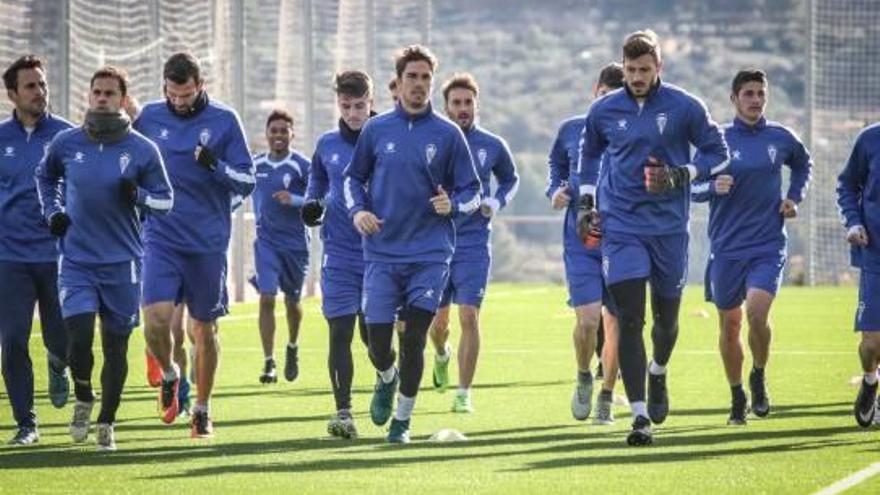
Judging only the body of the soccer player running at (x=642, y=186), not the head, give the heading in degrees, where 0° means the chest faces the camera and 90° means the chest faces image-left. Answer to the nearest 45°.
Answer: approximately 0°

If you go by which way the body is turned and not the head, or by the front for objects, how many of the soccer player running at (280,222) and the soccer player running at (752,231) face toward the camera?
2

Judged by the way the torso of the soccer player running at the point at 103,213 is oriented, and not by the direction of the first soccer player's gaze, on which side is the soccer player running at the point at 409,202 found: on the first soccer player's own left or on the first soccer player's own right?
on the first soccer player's own left

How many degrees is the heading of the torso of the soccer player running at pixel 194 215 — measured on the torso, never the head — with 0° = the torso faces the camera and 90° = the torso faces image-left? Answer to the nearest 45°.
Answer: approximately 0°

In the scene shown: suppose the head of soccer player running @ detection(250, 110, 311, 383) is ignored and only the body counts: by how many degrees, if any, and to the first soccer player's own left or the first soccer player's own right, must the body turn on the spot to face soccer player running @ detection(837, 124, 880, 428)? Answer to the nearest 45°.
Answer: approximately 45° to the first soccer player's own left
